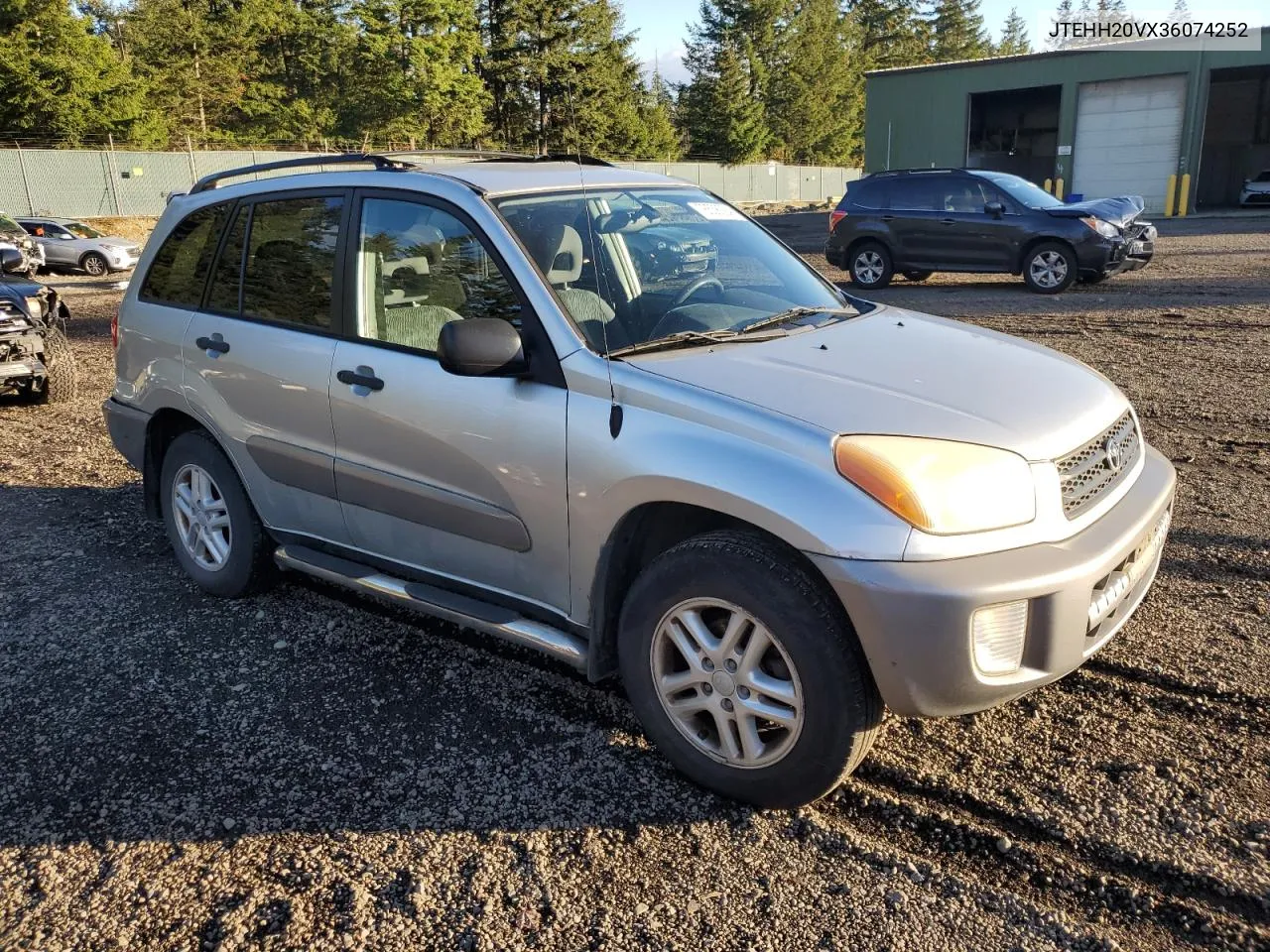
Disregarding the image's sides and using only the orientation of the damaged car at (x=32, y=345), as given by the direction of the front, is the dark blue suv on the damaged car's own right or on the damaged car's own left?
on the damaged car's own left

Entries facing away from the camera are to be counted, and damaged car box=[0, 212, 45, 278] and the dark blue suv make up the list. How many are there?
0

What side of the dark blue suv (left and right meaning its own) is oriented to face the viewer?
right

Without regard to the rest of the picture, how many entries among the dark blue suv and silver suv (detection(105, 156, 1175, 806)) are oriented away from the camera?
0

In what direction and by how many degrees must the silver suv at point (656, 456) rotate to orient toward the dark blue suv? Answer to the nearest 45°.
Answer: approximately 135° to its left

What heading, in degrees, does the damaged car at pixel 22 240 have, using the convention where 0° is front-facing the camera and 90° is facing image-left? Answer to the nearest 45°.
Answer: approximately 315°

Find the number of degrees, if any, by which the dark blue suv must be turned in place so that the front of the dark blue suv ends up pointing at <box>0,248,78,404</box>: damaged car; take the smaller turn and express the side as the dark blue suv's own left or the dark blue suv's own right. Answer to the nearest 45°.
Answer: approximately 135° to the dark blue suv's own right

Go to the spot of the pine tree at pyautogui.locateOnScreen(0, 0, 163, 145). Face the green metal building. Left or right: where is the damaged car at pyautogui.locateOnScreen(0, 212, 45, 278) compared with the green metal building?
right
